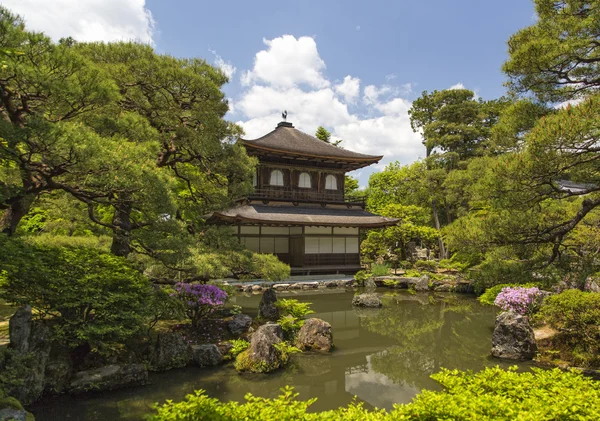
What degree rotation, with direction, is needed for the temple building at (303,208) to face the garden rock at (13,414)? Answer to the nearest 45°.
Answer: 0° — it already faces it

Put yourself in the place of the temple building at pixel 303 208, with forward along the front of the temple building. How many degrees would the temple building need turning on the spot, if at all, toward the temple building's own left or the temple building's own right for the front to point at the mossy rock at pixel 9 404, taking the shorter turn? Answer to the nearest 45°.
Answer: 0° — it already faces it

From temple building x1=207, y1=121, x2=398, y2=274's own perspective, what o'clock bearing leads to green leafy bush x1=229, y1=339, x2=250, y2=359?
The green leafy bush is roughly at 12 o'clock from the temple building.

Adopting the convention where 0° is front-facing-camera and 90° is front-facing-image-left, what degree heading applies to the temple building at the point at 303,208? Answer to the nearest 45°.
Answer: approximately 0°

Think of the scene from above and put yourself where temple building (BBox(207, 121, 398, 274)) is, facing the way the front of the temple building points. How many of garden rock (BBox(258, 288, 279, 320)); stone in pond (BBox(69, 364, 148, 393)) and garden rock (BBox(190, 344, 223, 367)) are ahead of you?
3
